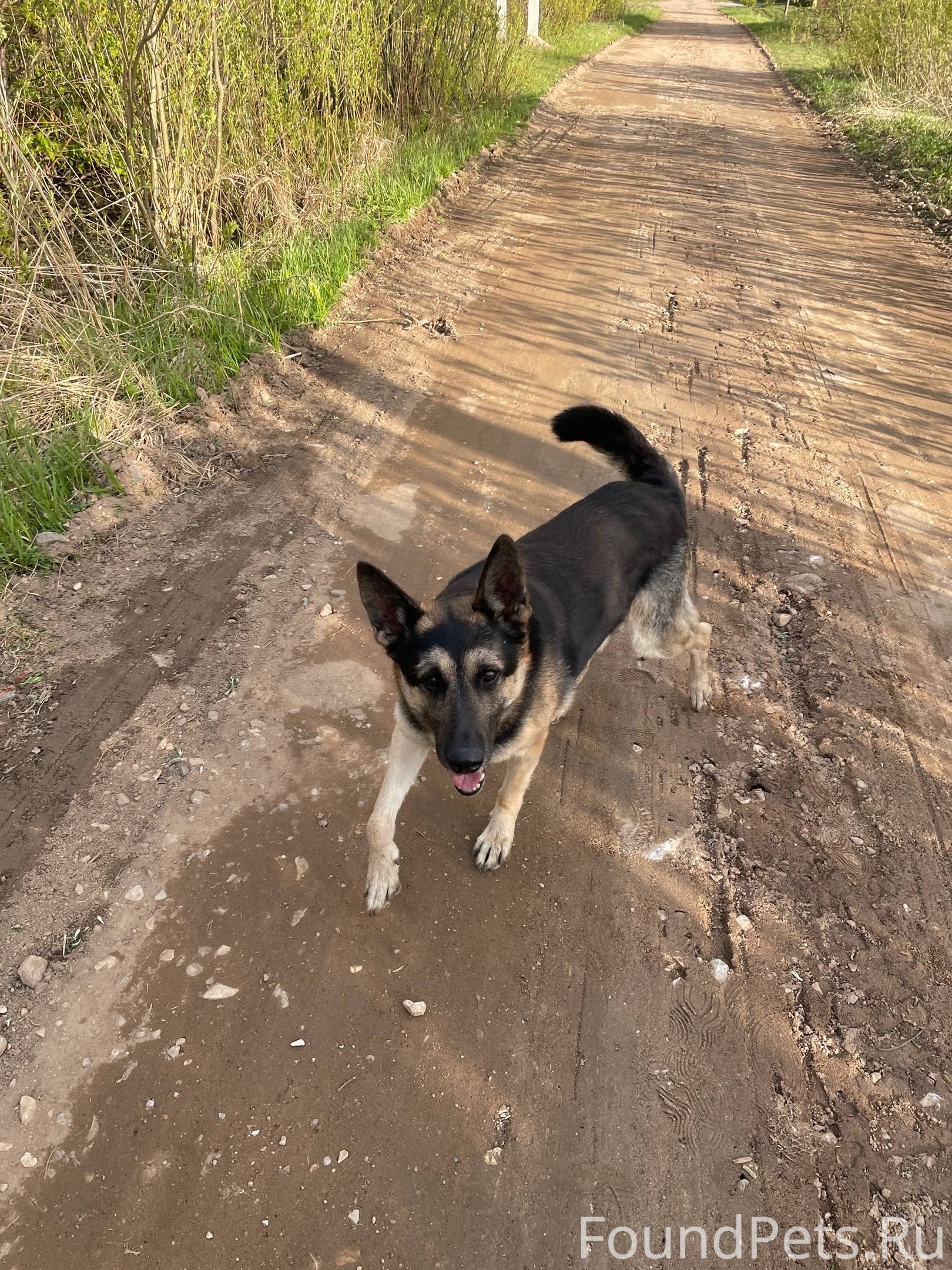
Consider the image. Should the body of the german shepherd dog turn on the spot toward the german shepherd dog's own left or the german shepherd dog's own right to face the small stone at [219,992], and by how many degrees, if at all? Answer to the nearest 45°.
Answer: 0° — it already faces it

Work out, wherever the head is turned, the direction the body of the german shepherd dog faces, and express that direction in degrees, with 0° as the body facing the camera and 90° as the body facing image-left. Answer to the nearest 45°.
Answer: approximately 45°

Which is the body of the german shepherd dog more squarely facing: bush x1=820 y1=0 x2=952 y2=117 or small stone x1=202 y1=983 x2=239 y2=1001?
the small stone

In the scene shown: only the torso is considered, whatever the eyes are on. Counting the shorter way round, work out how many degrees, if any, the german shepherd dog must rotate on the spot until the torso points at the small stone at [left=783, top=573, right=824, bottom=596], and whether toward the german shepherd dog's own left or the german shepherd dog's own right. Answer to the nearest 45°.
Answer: approximately 180°

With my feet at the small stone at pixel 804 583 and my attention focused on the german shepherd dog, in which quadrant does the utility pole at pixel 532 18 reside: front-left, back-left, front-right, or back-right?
back-right

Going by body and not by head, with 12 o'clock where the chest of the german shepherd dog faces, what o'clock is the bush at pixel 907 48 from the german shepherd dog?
The bush is roughly at 5 o'clock from the german shepherd dog.
